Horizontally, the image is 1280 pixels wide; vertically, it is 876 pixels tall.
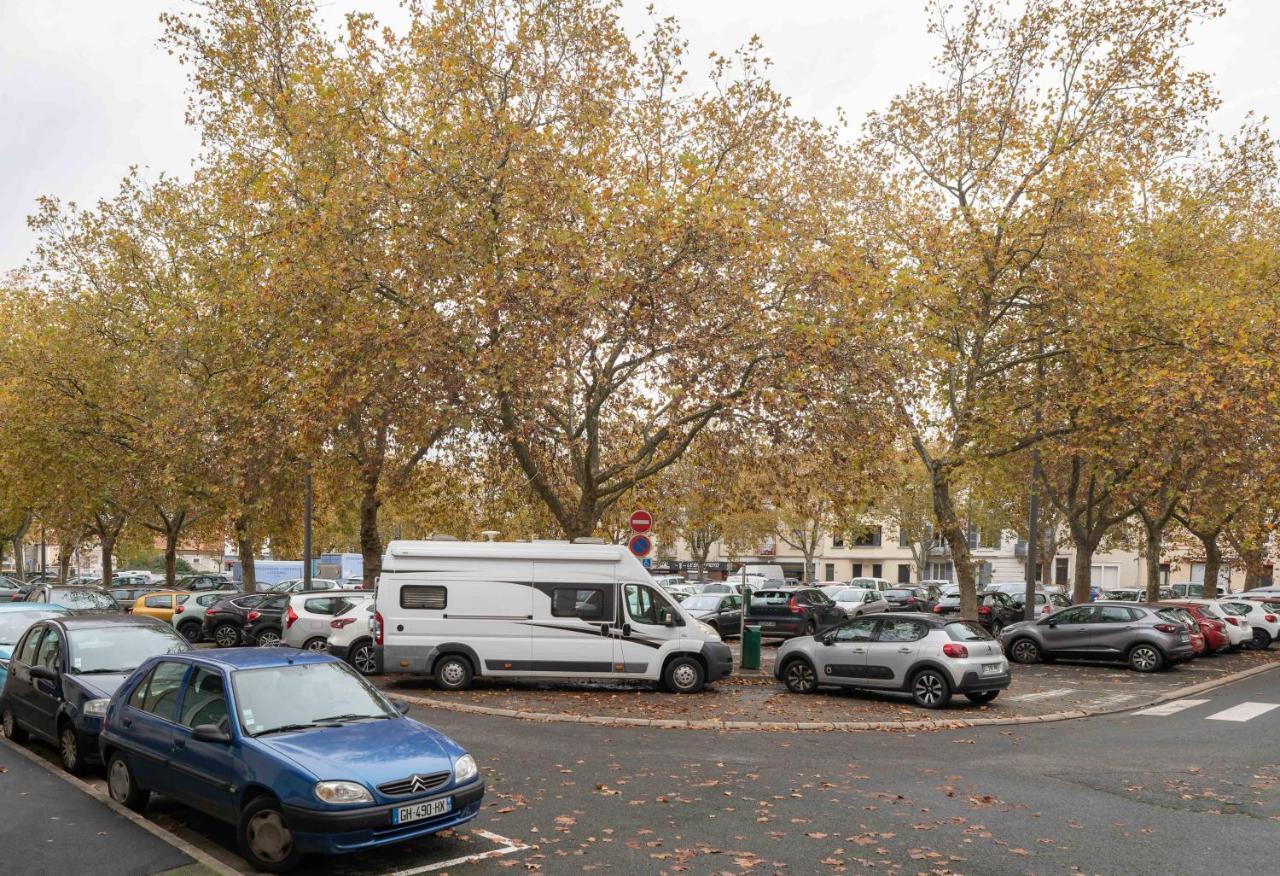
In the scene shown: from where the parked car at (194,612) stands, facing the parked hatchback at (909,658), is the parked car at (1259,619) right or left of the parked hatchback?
left

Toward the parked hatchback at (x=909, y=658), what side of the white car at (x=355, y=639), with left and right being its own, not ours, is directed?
right

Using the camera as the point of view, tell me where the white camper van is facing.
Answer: facing to the right of the viewer

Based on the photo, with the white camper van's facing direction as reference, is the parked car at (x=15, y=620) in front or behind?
behind

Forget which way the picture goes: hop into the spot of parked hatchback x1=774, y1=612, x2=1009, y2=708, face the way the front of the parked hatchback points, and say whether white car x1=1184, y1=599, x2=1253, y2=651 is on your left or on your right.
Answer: on your right

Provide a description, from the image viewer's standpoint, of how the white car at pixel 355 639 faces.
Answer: facing away from the viewer and to the right of the viewer

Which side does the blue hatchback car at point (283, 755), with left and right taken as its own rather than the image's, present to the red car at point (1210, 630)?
left

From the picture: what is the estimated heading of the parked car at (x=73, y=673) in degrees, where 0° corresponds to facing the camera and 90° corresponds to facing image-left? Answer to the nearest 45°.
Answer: approximately 315°
